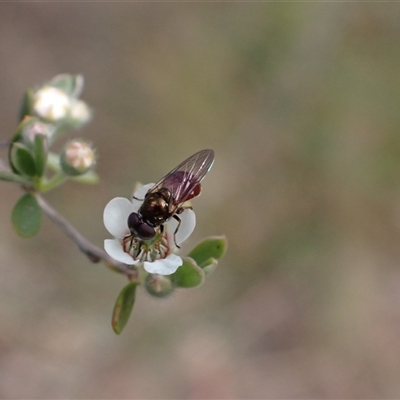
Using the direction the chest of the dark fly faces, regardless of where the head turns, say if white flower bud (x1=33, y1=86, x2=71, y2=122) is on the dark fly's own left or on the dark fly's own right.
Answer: on the dark fly's own right

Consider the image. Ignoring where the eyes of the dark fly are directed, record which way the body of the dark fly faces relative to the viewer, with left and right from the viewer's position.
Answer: facing the viewer and to the left of the viewer
